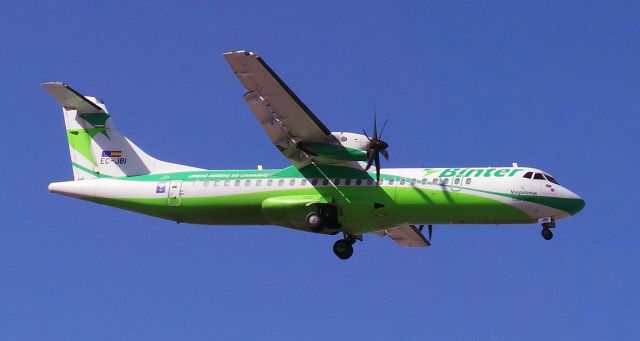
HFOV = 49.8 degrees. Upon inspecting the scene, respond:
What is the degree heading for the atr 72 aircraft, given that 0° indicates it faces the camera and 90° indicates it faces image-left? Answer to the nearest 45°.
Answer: approximately 270°
